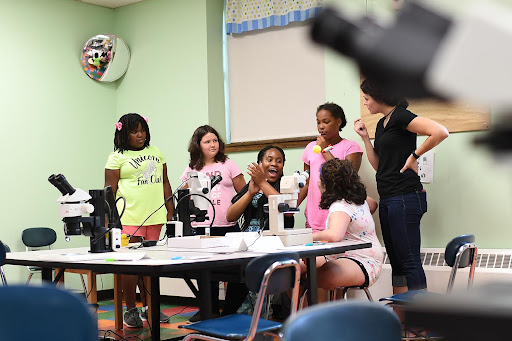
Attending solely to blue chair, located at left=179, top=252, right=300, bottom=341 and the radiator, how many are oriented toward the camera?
1

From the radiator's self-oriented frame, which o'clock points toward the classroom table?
The classroom table is roughly at 1 o'clock from the radiator.

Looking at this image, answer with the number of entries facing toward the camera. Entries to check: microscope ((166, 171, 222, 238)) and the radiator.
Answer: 1

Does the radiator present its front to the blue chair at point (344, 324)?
yes

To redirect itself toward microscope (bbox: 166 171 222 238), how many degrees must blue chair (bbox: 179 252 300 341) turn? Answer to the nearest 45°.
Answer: approximately 45° to its right

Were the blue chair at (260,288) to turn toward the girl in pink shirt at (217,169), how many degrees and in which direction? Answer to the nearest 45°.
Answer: approximately 45° to its right

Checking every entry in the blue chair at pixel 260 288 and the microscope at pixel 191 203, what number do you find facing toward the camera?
0

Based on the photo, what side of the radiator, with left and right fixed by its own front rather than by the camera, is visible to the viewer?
front

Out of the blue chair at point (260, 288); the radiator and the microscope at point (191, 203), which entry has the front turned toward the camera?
the radiator

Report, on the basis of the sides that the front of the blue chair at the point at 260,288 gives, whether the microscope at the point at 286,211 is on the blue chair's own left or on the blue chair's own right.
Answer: on the blue chair's own right
